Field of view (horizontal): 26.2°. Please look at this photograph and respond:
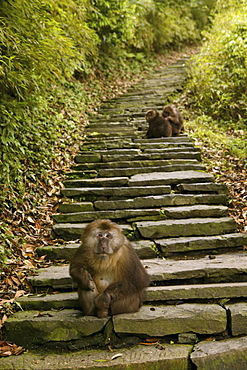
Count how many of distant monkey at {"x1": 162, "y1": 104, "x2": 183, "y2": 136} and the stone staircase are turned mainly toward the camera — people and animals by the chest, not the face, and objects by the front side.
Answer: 1
